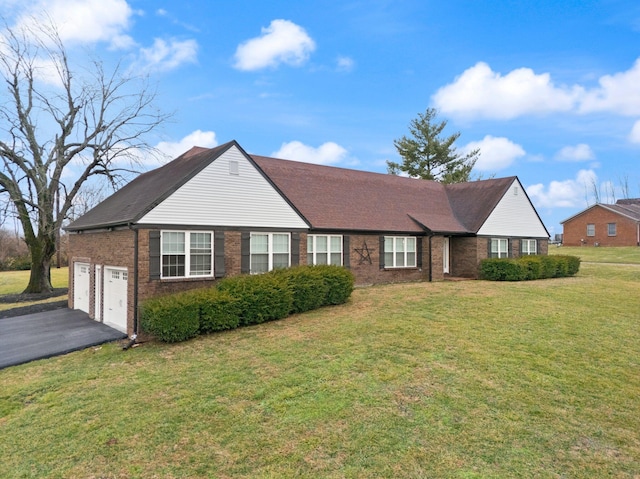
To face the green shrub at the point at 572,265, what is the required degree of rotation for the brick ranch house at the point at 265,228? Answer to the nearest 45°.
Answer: approximately 90° to its left

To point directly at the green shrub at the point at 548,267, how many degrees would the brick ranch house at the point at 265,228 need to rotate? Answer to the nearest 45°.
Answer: approximately 90° to its left

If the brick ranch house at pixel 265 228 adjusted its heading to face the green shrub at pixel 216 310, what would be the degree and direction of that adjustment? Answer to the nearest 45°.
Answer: approximately 45° to its right

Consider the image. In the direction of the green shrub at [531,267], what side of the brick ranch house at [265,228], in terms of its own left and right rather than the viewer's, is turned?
left

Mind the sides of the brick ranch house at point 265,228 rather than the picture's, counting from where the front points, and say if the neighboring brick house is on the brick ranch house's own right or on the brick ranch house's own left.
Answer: on the brick ranch house's own left

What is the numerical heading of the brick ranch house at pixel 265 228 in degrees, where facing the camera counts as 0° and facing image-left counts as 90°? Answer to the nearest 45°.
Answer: approximately 315°
